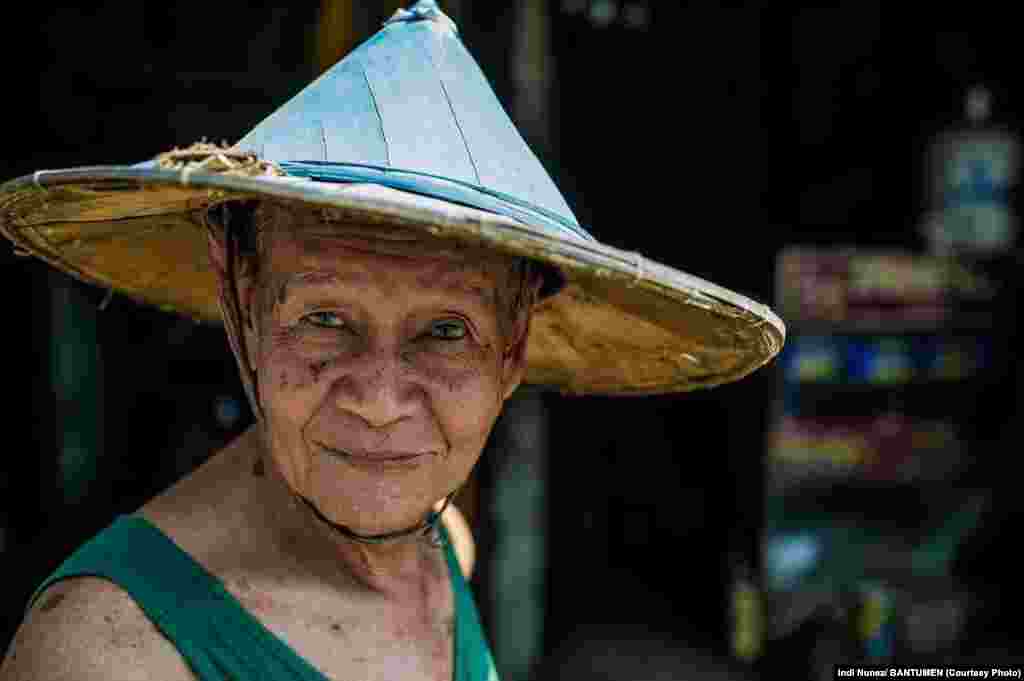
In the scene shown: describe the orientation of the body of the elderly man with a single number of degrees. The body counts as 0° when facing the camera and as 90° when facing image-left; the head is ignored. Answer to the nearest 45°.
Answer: approximately 315°

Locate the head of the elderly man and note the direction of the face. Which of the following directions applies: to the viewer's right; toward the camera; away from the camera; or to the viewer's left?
toward the camera
